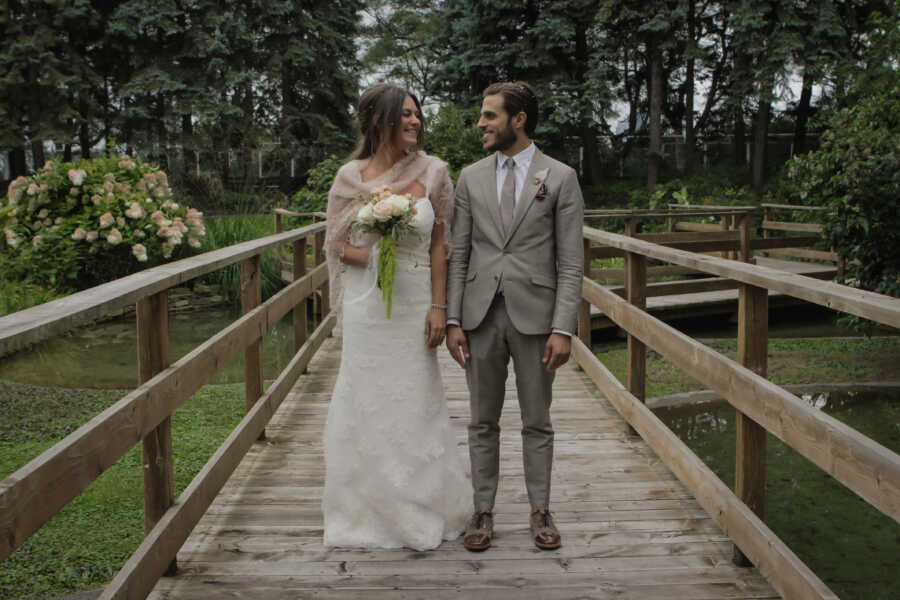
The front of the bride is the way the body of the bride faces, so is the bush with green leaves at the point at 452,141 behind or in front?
behind

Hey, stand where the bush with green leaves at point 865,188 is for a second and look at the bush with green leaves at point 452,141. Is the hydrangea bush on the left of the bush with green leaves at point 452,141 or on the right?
left

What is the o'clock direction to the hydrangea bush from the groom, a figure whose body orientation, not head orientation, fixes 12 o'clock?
The hydrangea bush is roughly at 5 o'clock from the groom.

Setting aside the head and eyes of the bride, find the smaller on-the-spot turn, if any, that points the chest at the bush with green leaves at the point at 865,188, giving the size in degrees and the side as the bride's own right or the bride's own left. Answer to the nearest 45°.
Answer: approximately 135° to the bride's own left

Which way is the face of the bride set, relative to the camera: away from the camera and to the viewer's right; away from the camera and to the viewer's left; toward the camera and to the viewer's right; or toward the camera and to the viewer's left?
toward the camera and to the viewer's right

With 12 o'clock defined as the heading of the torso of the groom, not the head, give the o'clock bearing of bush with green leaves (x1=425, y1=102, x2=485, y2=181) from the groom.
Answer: The bush with green leaves is roughly at 6 o'clock from the groom.

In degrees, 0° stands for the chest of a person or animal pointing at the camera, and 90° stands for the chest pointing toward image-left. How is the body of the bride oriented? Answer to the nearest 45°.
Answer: approximately 0°
